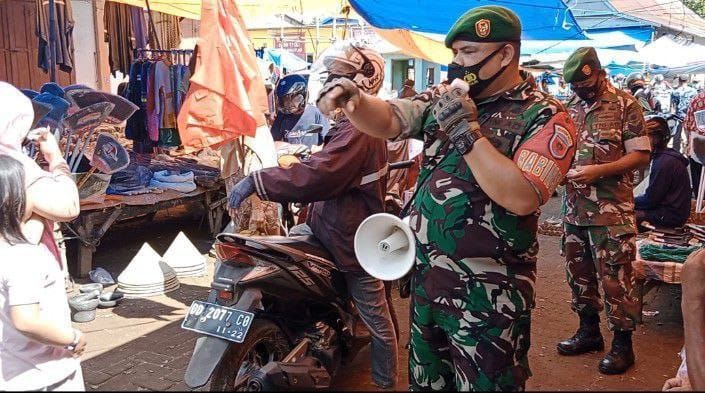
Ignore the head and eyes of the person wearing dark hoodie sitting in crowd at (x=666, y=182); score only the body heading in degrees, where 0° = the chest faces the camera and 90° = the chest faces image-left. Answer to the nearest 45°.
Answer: approximately 90°

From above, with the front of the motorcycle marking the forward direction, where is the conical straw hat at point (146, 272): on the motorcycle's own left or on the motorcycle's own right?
on the motorcycle's own left

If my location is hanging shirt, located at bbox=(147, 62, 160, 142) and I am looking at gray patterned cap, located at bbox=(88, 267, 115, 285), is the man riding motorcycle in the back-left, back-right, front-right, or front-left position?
front-left

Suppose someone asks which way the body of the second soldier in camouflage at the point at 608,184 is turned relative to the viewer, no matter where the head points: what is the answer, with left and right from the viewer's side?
facing the viewer and to the left of the viewer

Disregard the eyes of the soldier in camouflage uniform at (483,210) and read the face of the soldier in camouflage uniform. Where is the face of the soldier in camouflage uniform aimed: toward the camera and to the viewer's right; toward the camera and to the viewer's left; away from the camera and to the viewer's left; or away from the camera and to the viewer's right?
toward the camera and to the viewer's left
